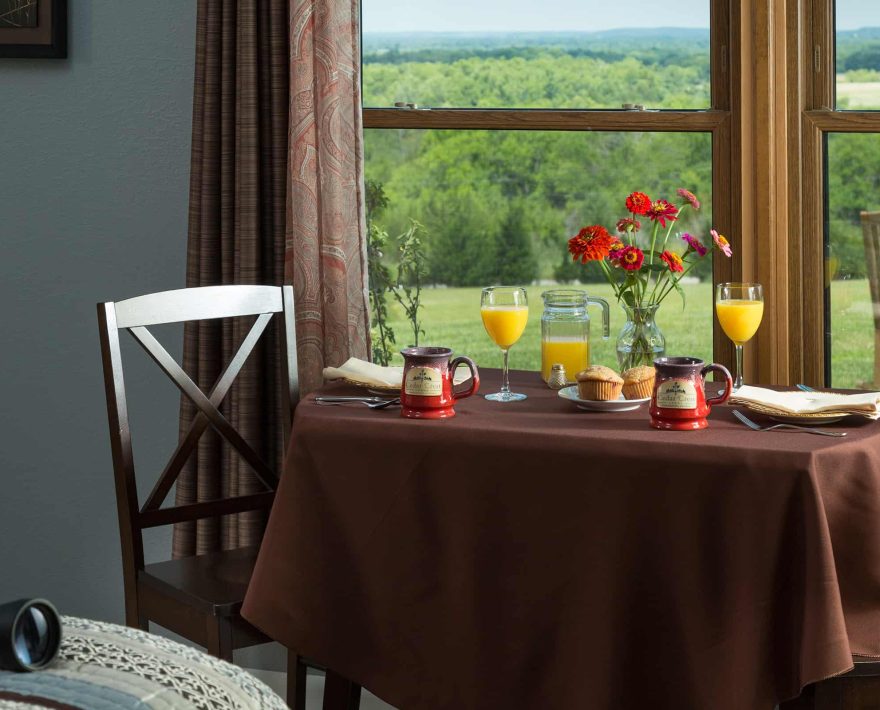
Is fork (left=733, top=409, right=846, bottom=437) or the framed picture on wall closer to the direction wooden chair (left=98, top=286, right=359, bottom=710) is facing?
the fork

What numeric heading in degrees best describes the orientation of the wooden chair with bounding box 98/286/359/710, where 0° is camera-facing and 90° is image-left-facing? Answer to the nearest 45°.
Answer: approximately 315°

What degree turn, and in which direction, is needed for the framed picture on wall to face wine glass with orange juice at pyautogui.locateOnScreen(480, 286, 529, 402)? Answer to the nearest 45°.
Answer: approximately 45° to its left

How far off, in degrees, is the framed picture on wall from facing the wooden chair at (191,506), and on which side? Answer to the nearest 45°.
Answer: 0° — it already faces it

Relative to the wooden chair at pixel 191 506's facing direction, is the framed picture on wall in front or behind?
behind

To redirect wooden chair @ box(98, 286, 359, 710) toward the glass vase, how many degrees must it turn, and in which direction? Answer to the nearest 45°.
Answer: approximately 45° to its left
